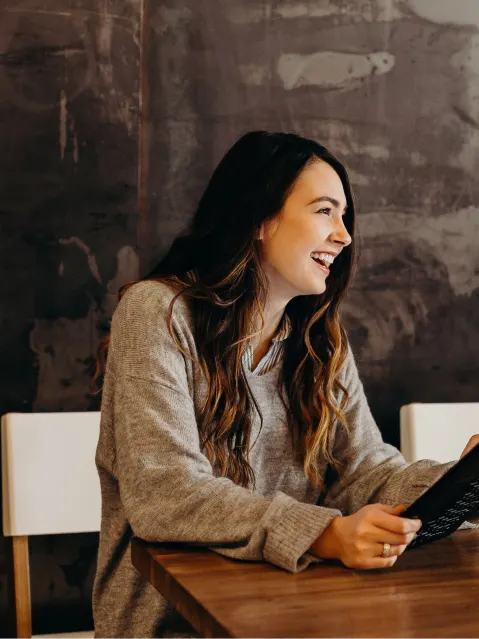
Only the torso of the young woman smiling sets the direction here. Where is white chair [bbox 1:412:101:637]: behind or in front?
behind

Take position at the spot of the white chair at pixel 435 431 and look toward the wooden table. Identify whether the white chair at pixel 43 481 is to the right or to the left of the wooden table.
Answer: right

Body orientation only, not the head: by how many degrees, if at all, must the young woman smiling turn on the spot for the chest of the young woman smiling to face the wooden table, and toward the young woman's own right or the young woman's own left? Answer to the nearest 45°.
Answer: approximately 45° to the young woman's own right

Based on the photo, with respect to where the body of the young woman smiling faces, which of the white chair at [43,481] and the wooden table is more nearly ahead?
the wooden table

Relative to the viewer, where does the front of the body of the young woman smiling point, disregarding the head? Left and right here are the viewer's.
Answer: facing the viewer and to the right of the viewer

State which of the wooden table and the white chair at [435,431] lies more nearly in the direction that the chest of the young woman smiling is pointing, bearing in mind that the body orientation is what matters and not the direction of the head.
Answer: the wooden table

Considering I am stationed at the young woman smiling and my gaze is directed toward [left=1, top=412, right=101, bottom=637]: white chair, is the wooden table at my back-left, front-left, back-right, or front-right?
back-left
